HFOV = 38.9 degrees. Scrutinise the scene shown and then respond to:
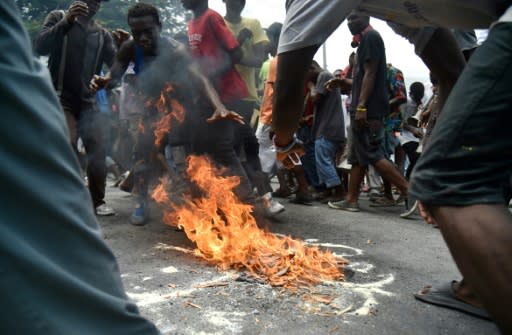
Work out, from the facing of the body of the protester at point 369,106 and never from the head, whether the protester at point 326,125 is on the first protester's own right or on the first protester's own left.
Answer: on the first protester's own right

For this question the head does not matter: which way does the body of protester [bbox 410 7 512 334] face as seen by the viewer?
to the viewer's left

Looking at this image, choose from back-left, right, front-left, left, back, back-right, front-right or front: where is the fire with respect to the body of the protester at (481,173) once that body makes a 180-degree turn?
back-left

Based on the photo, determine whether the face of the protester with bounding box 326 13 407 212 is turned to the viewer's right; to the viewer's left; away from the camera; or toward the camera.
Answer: to the viewer's left

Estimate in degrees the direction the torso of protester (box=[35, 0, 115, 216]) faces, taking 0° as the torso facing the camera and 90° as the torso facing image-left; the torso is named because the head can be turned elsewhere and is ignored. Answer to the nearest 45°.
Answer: approximately 0°

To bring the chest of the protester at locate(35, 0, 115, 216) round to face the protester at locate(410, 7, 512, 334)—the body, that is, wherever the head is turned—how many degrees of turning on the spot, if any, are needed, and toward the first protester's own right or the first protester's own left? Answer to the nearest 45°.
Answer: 0° — they already face them

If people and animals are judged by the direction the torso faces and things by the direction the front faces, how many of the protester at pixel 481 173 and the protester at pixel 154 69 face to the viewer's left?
1

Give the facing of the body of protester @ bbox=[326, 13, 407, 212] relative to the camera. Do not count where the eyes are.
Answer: to the viewer's left
